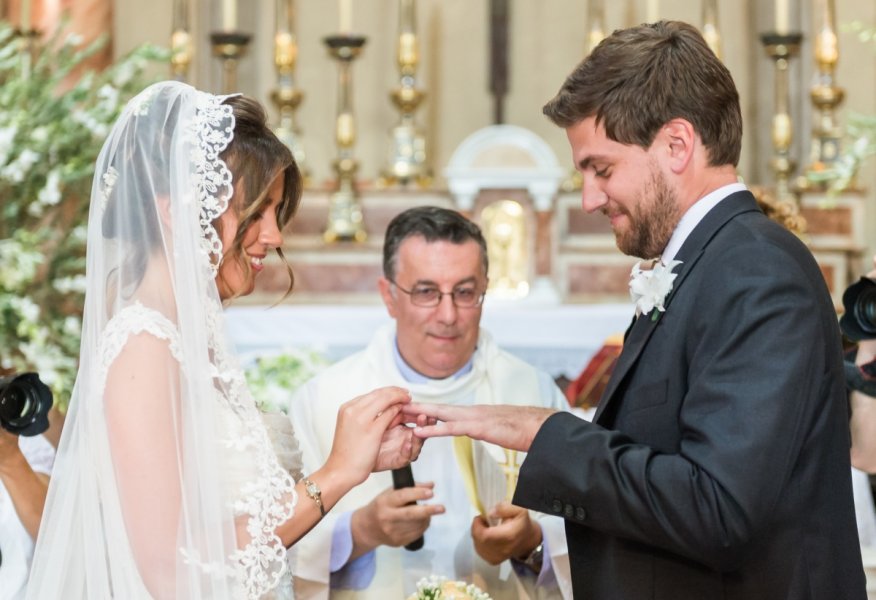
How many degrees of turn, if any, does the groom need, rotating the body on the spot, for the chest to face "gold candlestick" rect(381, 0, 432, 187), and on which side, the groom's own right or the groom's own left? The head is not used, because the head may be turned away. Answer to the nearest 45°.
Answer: approximately 90° to the groom's own right

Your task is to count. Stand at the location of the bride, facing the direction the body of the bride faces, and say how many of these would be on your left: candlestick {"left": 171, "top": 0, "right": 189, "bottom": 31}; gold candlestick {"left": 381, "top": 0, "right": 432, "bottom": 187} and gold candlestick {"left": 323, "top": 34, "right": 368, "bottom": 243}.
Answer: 3

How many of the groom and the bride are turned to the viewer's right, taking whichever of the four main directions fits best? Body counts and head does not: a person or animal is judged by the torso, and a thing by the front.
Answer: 1

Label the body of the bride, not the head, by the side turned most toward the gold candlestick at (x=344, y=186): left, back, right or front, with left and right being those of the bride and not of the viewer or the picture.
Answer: left

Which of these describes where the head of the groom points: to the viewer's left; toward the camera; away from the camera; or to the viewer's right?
to the viewer's left

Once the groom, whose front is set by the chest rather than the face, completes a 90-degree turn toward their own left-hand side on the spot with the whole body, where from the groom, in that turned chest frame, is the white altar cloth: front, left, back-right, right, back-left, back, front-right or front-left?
back

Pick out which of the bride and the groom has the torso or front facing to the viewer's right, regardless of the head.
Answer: the bride

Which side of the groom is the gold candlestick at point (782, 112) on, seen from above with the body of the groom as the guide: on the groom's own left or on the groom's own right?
on the groom's own right

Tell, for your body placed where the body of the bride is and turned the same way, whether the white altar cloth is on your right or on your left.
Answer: on your left

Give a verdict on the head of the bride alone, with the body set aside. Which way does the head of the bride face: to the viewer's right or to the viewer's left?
to the viewer's right

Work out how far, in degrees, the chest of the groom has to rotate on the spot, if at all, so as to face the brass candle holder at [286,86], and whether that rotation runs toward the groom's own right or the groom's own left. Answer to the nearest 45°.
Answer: approximately 45° to the groom's own right

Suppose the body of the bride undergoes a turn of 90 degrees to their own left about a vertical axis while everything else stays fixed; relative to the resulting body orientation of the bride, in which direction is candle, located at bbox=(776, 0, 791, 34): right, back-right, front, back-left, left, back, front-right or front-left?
front-right

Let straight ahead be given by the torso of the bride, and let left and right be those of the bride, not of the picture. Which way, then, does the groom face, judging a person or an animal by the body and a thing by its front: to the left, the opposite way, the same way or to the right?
the opposite way

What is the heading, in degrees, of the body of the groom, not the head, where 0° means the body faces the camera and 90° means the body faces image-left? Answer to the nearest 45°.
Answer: approximately 90°

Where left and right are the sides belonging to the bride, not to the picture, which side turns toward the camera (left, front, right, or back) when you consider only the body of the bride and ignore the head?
right
